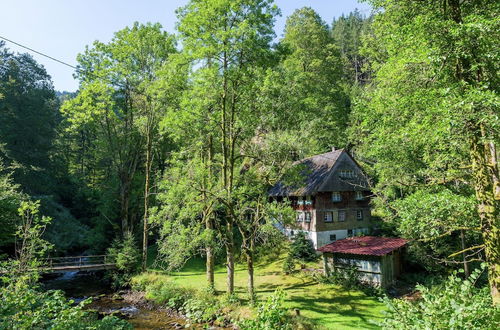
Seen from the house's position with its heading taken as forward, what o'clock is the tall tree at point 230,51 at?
The tall tree is roughly at 2 o'clock from the house.

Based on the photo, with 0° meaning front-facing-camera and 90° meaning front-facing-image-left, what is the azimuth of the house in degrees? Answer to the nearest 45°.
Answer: approximately 315°

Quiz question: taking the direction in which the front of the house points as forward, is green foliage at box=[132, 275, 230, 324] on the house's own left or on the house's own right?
on the house's own right

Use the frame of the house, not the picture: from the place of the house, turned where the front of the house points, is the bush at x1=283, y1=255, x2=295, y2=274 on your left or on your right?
on your right

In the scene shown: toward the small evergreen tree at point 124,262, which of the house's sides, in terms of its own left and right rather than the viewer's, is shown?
right

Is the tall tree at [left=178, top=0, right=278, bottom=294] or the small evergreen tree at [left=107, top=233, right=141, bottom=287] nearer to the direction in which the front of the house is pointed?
the tall tree

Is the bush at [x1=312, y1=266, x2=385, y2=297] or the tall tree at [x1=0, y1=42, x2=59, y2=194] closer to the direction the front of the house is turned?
the bush

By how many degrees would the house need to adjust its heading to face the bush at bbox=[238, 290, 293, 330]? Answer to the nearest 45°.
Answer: approximately 45° to its right

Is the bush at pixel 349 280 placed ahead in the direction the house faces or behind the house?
ahead

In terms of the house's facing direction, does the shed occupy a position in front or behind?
in front

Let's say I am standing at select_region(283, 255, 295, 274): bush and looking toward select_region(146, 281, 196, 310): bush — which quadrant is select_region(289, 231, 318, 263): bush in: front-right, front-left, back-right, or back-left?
back-right
